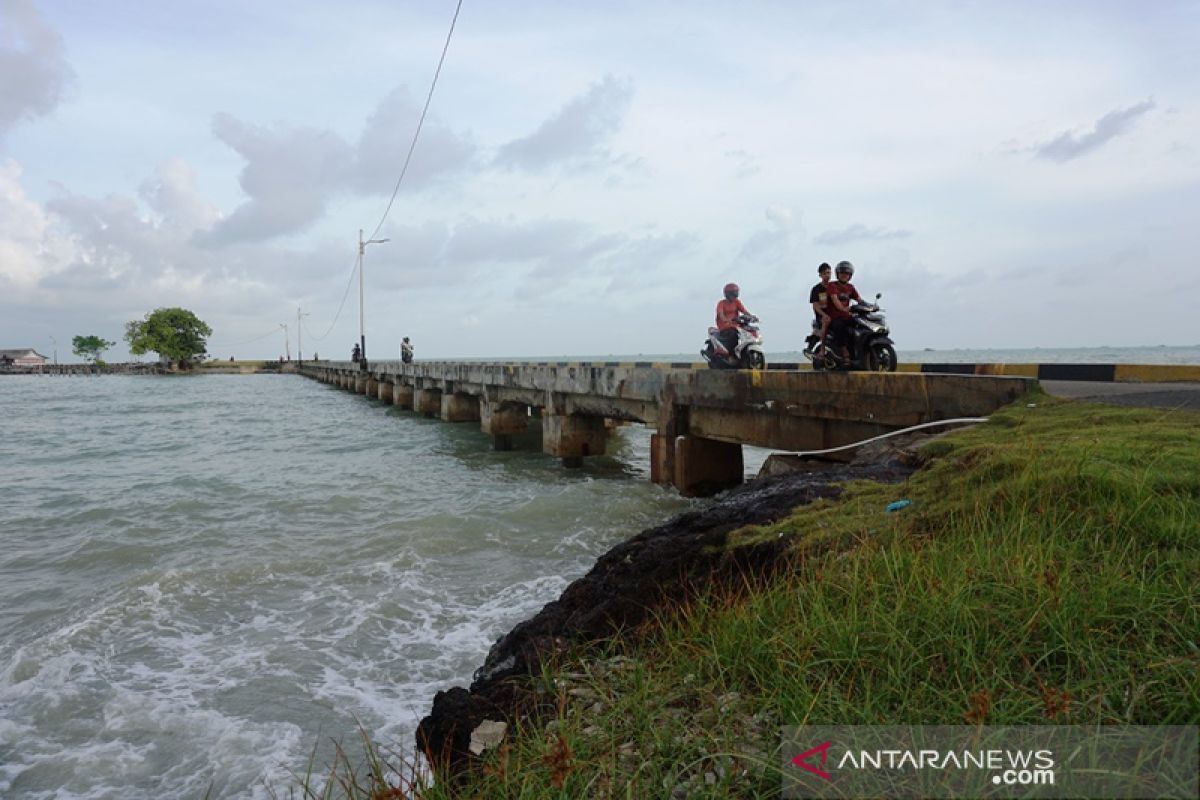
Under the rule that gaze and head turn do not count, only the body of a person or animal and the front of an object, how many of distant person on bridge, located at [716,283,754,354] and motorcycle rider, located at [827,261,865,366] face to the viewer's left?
0

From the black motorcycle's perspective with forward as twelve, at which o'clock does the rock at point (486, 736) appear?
The rock is roughly at 2 o'clock from the black motorcycle.

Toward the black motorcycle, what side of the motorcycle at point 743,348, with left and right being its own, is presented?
front

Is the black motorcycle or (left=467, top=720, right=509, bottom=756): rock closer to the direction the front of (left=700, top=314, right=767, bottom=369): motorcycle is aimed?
the black motorcycle

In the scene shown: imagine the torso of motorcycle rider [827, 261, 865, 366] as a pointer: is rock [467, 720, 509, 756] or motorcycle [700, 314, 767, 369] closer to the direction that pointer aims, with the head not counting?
the rock

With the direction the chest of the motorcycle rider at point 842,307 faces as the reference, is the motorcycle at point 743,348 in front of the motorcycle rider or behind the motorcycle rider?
behind

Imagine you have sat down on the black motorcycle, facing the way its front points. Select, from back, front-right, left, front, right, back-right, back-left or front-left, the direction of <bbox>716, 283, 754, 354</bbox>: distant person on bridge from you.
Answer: back

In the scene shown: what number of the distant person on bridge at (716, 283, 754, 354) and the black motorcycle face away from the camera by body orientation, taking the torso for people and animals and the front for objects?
0

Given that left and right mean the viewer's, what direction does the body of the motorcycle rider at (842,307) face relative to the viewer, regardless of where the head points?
facing the viewer and to the right of the viewer
